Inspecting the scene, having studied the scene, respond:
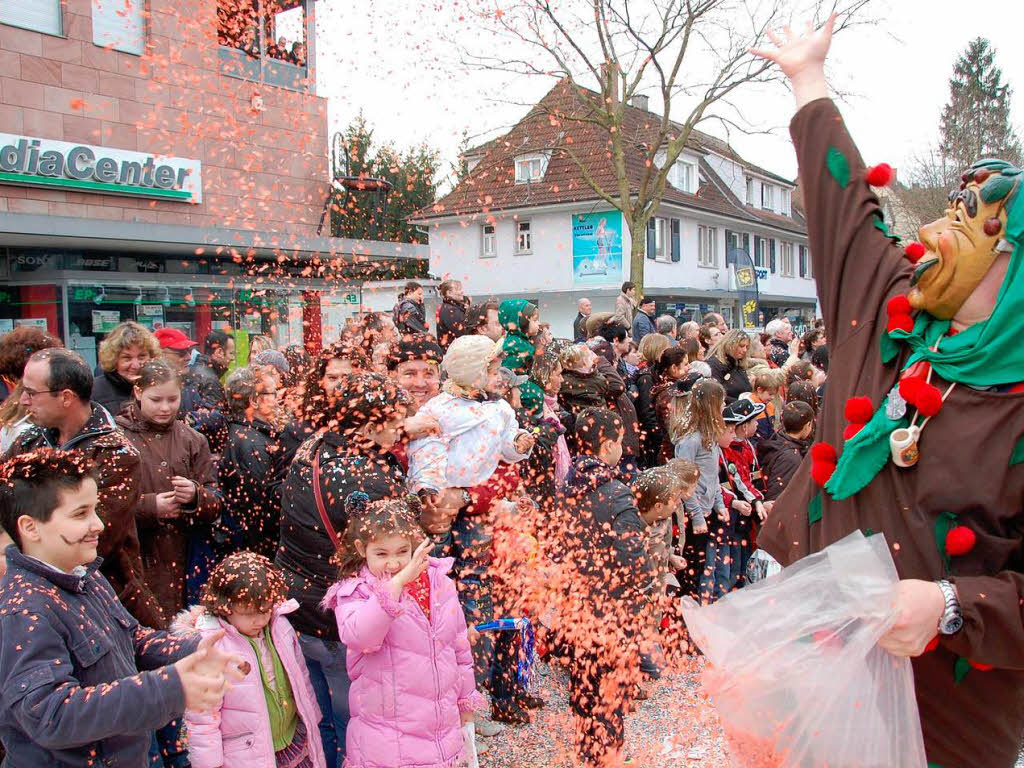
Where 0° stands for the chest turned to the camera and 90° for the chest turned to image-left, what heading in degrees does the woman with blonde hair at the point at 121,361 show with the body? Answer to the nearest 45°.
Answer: approximately 315°

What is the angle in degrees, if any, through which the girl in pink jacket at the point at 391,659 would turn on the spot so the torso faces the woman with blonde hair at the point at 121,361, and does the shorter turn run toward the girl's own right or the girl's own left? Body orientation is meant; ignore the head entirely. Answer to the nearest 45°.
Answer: approximately 180°

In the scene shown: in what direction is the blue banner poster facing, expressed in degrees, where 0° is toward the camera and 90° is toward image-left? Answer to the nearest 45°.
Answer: approximately 0°

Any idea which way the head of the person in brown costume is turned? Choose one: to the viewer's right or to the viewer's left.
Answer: to the viewer's left

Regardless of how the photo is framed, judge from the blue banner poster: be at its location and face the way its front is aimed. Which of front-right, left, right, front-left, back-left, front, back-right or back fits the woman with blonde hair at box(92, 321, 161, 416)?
front

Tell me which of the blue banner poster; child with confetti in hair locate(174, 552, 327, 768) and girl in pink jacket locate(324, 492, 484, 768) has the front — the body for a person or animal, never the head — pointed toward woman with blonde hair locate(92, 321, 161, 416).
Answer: the blue banner poster

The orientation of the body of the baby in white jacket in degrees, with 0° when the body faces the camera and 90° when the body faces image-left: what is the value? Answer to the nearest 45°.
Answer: approximately 270°

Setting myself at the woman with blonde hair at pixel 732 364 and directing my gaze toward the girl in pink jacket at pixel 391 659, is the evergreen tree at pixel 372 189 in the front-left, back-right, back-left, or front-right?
back-right

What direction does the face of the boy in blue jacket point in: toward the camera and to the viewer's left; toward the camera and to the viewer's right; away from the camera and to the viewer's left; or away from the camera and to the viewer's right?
toward the camera and to the viewer's right

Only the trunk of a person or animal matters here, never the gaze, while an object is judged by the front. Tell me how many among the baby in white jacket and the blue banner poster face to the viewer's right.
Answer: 1

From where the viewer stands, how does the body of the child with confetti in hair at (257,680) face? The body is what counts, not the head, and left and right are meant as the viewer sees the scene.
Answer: facing the viewer and to the right of the viewer

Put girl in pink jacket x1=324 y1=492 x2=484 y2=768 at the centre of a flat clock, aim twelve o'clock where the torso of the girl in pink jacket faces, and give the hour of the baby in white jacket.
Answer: The baby in white jacket is roughly at 8 o'clock from the girl in pink jacket.

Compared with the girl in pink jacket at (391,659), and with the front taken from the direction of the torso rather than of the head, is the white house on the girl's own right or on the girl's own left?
on the girl's own left
